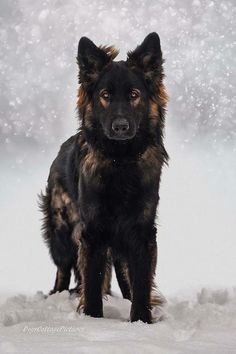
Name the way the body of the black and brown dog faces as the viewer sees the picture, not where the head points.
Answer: toward the camera
